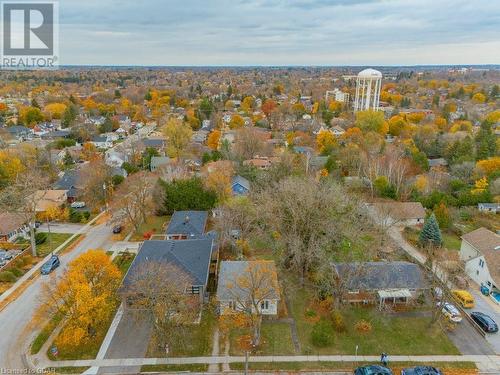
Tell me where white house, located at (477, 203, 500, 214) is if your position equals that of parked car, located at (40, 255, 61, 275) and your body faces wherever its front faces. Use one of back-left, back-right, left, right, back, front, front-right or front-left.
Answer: back-left

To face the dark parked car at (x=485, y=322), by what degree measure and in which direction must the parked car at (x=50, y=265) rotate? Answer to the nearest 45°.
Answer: approximately 90° to its left

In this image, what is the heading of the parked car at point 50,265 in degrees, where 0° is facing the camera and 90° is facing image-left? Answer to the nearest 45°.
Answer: approximately 45°

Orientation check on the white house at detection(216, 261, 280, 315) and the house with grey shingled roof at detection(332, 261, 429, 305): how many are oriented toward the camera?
2

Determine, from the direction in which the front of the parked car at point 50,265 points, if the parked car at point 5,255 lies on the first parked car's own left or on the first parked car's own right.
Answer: on the first parked car's own right

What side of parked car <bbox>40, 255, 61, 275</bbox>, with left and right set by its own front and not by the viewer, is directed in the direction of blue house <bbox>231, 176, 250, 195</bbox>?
back

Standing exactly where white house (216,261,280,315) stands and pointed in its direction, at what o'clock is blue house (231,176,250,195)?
The blue house is roughly at 6 o'clock from the white house.

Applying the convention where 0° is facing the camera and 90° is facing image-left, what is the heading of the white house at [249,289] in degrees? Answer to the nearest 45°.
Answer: approximately 0°

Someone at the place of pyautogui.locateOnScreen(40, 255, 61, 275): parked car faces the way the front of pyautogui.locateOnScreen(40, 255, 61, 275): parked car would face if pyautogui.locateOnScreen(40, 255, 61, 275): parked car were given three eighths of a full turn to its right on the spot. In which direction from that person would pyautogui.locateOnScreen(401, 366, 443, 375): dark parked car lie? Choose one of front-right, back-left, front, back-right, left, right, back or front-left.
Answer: back-right
